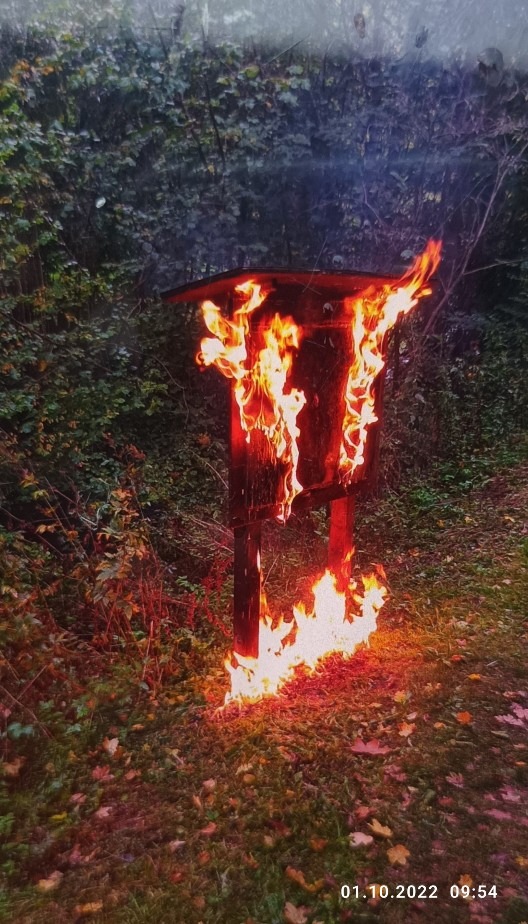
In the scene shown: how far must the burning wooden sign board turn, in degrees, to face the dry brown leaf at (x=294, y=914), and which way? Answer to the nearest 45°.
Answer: approximately 45° to its right

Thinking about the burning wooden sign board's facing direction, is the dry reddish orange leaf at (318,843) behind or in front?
in front

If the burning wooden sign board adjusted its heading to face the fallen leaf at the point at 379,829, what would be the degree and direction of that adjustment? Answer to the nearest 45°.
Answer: approximately 45° to its right

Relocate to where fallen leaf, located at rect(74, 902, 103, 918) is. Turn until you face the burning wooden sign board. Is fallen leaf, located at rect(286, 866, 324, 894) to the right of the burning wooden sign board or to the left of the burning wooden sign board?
right

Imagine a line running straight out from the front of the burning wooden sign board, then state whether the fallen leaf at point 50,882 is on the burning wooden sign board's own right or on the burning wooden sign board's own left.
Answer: on the burning wooden sign board's own right

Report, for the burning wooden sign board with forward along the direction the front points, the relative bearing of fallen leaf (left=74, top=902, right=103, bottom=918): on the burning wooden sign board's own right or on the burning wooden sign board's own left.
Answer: on the burning wooden sign board's own right

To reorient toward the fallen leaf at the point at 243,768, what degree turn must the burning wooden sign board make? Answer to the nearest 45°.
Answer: approximately 45° to its right

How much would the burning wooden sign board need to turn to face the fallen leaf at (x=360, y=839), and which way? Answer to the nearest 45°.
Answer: approximately 45° to its right

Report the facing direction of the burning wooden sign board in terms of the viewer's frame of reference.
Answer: facing the viewer and to the right of the viewer

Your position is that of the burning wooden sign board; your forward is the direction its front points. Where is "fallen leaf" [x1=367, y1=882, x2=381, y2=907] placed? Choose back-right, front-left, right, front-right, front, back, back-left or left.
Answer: front-right

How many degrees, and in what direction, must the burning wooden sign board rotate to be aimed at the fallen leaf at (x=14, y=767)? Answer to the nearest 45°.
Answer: approximately 90° to its right
